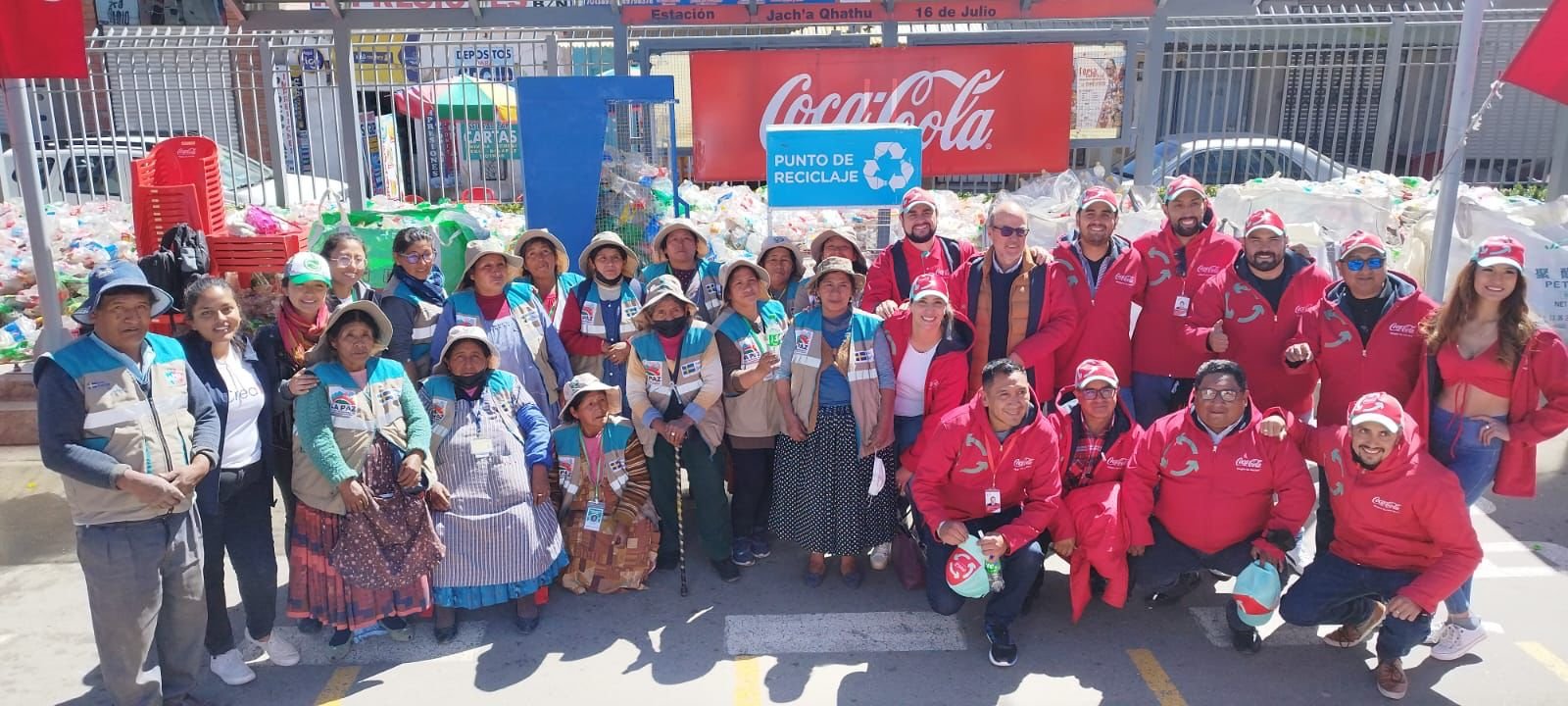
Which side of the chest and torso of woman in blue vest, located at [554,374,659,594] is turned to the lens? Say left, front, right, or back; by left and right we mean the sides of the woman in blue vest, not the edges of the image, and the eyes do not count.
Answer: front

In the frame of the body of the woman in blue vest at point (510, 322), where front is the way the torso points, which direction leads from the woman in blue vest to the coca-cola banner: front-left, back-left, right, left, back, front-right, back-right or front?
back-left

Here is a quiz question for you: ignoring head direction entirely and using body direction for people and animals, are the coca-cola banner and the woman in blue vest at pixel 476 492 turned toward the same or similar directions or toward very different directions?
same or similar directions

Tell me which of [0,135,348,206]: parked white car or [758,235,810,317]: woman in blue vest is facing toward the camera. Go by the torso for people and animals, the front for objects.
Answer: the woman in blue vest

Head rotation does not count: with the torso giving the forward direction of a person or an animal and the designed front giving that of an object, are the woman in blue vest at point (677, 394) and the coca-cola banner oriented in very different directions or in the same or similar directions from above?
same or similar directions

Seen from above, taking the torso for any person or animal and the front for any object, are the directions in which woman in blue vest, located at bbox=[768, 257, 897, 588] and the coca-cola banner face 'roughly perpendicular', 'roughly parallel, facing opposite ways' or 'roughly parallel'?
roughly parallel

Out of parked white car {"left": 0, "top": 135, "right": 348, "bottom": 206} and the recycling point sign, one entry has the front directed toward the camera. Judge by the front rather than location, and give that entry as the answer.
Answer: the recycling point sign

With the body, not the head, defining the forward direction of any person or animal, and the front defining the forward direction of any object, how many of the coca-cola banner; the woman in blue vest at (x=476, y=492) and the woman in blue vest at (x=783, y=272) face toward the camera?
3

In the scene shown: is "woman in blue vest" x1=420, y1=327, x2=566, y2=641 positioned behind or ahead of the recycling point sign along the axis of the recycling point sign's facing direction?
ahead

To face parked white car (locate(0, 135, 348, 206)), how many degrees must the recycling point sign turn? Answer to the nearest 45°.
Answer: approximately 135° to its right

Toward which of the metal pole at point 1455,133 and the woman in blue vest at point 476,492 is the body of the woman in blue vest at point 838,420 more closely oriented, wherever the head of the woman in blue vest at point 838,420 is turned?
the woman in blue vest

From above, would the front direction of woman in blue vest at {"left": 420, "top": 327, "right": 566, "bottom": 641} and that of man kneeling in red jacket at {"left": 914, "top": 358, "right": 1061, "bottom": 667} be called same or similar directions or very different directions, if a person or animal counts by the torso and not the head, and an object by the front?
same or similar directions

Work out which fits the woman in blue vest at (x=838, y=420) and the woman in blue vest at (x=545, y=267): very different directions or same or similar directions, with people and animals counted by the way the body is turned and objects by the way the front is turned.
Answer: same or similar directions

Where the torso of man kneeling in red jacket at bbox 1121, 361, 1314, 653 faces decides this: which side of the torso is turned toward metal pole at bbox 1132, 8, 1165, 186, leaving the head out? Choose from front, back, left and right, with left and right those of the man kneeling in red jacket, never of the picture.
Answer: back

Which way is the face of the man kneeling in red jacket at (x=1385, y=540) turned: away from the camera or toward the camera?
toward the camera

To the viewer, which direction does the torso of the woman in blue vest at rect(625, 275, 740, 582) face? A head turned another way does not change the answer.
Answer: toward the camera

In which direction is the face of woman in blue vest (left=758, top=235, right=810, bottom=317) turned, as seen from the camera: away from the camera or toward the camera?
toward the camera

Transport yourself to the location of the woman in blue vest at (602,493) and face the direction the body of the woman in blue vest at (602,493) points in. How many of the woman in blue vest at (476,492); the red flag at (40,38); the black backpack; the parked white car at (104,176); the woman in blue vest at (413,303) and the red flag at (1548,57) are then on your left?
1

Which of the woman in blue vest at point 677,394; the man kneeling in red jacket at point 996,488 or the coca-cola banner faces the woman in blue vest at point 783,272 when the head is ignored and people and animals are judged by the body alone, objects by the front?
the coca-cola banner
